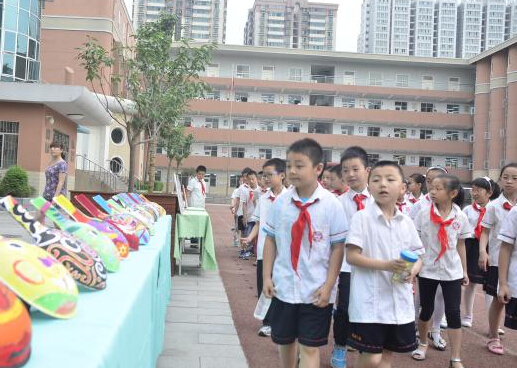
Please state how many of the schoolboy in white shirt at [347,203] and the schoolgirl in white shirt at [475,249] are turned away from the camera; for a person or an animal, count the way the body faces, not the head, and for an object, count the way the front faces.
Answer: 0

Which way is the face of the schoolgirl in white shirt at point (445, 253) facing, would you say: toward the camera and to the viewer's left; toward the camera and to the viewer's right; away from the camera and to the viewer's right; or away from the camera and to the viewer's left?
toward the camera and to the viewer's left

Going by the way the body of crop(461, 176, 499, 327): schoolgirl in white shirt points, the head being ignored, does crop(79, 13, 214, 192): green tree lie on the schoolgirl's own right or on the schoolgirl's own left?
on the schoolgirl's own right

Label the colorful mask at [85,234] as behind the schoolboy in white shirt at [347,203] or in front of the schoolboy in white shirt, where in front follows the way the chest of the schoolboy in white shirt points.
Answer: in front

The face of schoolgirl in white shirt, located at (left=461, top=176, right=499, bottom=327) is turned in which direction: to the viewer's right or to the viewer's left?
to the viewer's left

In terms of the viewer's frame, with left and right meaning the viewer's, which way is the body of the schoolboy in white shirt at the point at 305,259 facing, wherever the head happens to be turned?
facing the viewer and to the left of the viewer

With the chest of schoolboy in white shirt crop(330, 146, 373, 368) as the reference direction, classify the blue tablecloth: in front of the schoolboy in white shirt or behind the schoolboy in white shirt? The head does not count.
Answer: in front

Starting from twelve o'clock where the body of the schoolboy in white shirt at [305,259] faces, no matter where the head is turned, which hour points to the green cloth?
The green cloth is roughly at 4 o'clock from the schoolboy in white shirt.

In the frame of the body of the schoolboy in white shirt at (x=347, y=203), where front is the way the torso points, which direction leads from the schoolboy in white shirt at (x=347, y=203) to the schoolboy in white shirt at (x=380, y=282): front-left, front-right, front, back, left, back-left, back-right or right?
front-left

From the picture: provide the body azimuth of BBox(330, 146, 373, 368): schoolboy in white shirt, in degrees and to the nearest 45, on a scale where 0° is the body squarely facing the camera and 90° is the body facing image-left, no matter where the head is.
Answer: approximately 45°
